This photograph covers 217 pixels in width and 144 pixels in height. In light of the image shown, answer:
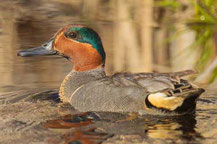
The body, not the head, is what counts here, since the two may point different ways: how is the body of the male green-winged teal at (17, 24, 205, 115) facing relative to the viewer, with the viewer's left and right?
facing to the left of the viewer
